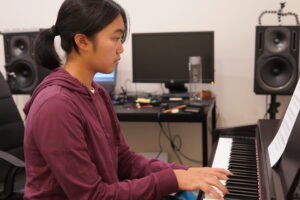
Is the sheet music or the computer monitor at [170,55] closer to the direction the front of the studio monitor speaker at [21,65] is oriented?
the sheet music

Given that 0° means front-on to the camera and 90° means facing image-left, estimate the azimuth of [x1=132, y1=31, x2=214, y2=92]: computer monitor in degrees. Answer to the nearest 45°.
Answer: approximately 0°

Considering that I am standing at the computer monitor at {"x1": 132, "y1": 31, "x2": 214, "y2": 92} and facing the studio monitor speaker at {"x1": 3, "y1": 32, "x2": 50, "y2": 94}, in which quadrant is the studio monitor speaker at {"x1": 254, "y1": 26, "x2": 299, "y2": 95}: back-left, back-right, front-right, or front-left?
back-left

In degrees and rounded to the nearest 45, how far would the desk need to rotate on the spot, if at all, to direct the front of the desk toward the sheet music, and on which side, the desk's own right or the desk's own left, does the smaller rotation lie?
0° — it already faces it

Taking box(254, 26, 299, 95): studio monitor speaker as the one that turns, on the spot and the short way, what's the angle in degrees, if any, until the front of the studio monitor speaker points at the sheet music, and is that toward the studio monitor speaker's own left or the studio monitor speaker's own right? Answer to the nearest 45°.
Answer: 0° — it already faces it

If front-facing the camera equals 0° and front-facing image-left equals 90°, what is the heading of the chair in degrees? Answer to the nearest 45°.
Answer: approximately 315°

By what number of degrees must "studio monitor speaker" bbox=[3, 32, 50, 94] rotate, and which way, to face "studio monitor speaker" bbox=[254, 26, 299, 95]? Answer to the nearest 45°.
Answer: approximately 45° to its left

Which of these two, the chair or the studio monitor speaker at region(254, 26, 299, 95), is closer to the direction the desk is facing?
the chair

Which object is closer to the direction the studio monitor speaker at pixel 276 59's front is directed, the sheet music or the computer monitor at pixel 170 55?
the sheet music
